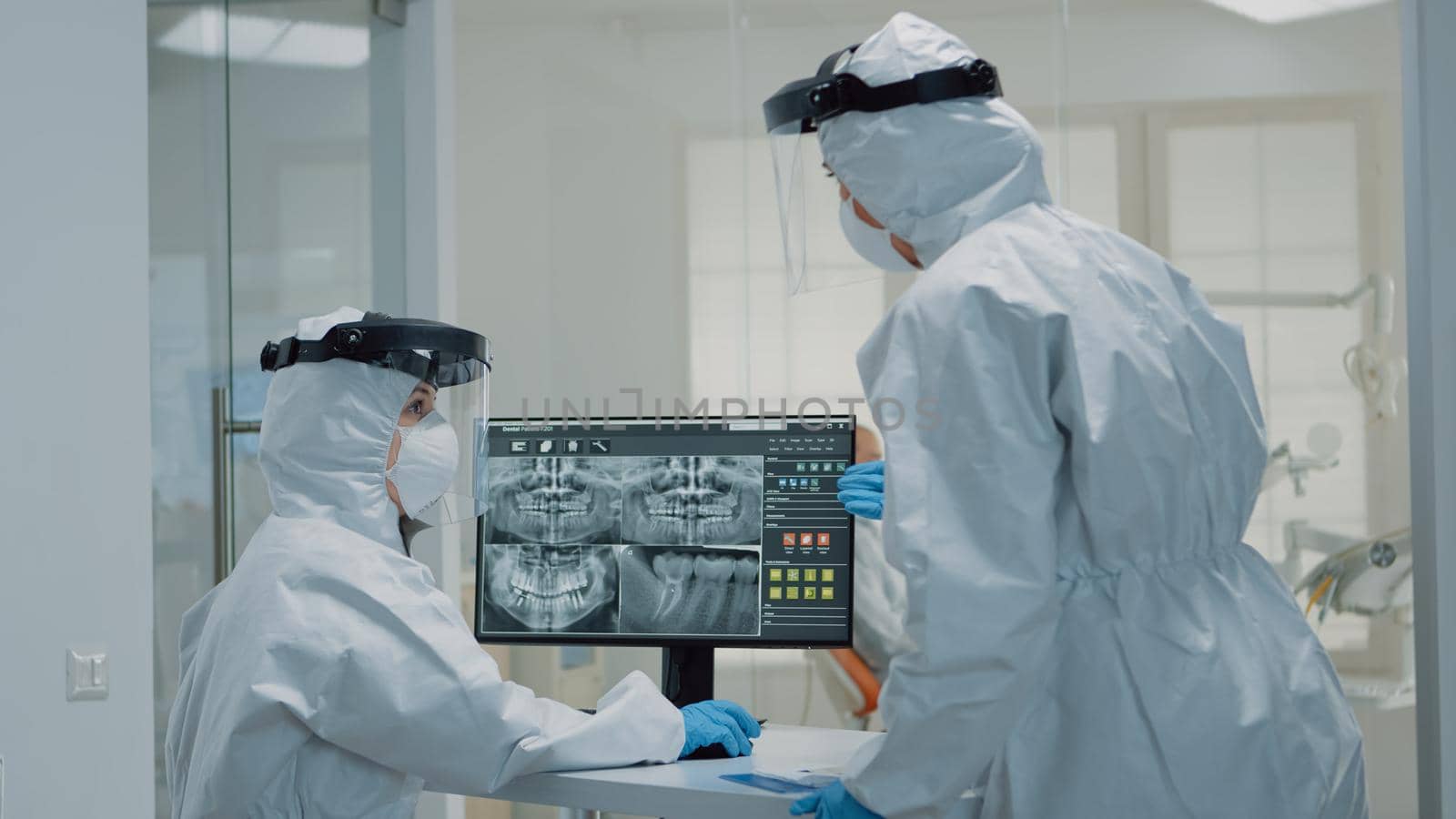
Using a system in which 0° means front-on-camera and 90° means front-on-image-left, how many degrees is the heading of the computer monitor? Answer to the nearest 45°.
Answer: approximately 0°

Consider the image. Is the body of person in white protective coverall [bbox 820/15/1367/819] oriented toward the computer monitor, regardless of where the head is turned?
yes

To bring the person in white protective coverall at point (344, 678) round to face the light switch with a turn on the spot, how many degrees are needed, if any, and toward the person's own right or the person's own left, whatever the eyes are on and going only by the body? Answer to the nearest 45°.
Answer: approximately 90° to the person's own left

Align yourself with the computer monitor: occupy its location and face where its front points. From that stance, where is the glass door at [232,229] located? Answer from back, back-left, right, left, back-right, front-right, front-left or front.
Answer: back-right

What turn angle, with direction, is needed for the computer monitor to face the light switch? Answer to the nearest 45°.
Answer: approximately 90° to its right

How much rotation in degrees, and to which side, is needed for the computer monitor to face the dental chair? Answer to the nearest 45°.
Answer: approximately 180°

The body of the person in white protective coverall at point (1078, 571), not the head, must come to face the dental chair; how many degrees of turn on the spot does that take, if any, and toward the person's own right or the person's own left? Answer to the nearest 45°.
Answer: approximately 45° to the person's own right

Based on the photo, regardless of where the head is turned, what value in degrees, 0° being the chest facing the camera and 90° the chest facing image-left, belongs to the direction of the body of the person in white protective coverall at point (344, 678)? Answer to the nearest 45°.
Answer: approximately 225°

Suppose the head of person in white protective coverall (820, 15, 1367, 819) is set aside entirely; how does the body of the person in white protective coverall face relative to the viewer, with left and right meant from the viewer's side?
facing away from the viewer and to the left of the viewer

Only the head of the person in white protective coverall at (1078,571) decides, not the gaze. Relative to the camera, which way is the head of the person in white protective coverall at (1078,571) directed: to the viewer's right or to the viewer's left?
to the viewer's left

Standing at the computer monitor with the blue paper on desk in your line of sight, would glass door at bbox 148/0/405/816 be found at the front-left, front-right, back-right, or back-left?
back-right
